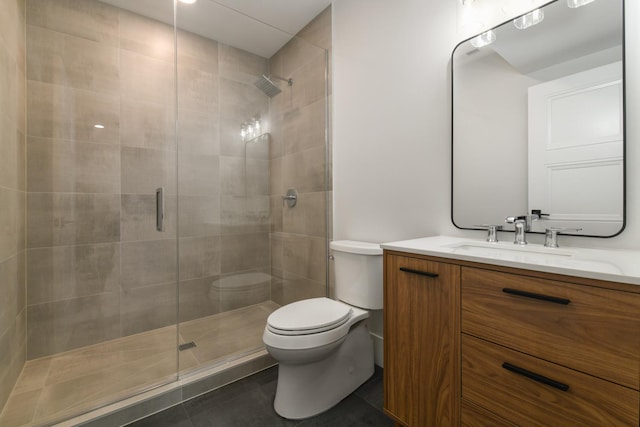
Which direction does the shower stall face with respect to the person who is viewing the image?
facing the viewer and to the right of the viewer

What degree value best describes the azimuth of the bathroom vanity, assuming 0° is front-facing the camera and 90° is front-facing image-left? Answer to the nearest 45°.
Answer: approximately 45°

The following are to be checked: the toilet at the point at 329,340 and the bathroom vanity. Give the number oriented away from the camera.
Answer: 0

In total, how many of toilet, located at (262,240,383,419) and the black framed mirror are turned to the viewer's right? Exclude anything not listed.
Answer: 0

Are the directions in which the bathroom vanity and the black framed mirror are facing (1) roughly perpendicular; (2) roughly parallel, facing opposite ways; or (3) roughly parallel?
roughly parallel

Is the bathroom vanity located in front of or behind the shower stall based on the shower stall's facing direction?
in front

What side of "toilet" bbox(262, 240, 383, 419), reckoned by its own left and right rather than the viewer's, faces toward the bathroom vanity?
left

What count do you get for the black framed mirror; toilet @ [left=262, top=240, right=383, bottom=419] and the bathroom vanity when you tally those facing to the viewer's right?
0

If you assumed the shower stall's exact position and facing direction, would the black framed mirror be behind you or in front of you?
in front

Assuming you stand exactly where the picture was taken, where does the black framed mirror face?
facing the viewer and to the left of the viewer

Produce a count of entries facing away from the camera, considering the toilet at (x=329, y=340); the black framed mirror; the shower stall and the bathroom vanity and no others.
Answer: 0

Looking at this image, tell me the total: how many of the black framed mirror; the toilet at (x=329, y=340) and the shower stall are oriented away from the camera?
0
